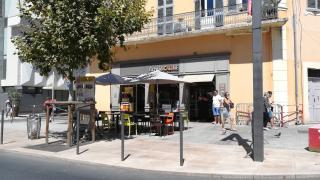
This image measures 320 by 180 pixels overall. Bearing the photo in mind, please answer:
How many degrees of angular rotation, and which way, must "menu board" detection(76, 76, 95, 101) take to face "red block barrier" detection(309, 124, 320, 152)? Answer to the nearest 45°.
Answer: approximately 45° to its left

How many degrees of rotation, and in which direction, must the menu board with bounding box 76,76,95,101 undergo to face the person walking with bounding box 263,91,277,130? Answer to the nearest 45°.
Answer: approximately 90° to its left

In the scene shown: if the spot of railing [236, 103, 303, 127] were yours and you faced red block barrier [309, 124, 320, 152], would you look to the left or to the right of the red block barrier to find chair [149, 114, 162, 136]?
right

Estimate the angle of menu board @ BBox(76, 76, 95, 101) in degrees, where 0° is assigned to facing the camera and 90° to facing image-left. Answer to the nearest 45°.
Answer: approximately 0°

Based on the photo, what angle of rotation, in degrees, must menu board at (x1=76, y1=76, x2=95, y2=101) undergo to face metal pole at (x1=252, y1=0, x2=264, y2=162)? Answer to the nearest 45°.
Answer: approximately 45° to its left

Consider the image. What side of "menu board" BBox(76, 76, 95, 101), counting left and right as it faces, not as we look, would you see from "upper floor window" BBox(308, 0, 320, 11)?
left

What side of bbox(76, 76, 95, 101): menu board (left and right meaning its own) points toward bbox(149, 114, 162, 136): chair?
left

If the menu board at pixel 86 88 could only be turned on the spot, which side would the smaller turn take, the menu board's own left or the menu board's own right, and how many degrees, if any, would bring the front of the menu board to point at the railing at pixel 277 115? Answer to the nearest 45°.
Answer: approximately 90° to the menu board's own left
